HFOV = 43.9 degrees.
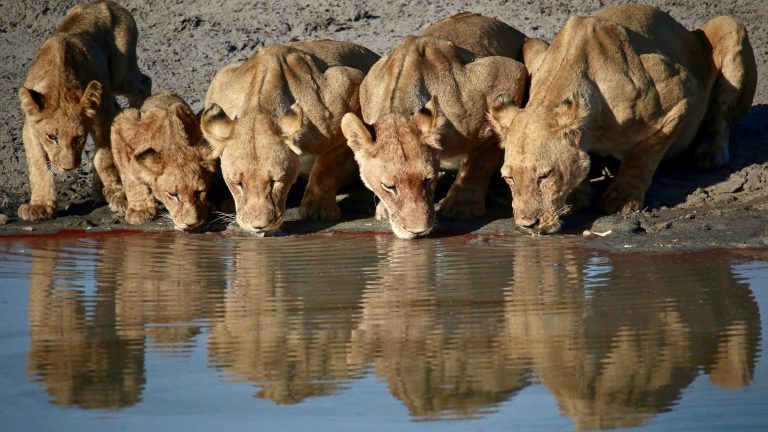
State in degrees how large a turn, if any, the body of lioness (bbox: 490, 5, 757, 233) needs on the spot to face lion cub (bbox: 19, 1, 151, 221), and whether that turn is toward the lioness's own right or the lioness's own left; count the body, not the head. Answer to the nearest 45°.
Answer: approximately 45° to the lioness's own right

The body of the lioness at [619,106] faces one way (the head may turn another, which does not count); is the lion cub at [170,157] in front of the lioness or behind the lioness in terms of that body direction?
in front

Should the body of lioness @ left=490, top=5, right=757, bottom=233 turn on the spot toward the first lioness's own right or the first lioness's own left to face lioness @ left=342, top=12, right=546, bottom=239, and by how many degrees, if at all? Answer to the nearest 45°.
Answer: approximately 45° to the first lioness's own right

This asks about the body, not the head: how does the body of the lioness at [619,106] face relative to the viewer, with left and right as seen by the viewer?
facing the viewer and to the left of the viewer

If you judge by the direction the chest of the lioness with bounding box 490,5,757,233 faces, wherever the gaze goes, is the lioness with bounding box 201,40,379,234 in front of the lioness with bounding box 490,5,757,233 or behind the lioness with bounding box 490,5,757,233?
in front
